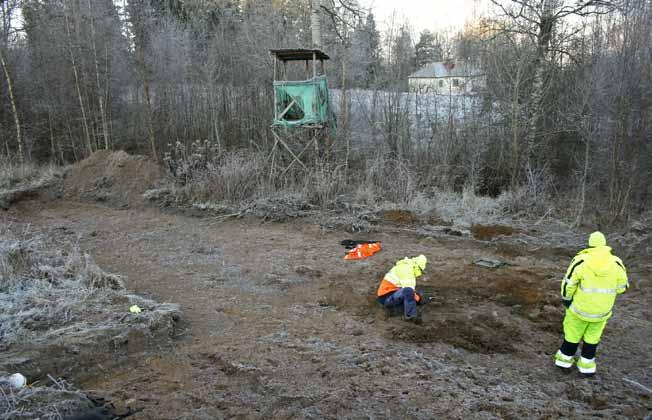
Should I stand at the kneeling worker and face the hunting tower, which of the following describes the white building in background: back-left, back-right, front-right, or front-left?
front-right

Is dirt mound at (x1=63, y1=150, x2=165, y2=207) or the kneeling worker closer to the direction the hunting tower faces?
the kneeling worker

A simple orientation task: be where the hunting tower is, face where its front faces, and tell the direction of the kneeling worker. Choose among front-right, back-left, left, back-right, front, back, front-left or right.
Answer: front

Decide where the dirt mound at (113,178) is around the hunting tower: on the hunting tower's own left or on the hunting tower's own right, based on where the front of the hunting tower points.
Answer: on the hunting tower's own right

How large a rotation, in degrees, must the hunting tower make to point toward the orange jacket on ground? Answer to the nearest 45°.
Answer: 0° — it already faces it

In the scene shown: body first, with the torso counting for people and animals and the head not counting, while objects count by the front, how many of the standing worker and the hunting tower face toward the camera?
1

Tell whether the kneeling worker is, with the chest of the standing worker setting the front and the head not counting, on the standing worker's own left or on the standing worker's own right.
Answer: on the standing worker's own left

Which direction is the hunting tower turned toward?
toward the camera

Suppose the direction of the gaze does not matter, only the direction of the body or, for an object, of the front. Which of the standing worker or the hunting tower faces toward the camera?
the hunting tower

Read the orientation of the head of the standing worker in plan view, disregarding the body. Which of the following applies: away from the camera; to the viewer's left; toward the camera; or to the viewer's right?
away from the camera

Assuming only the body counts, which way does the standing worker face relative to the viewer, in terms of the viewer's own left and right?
facing away from the viewer

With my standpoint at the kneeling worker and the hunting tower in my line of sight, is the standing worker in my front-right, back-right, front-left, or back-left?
back-right
